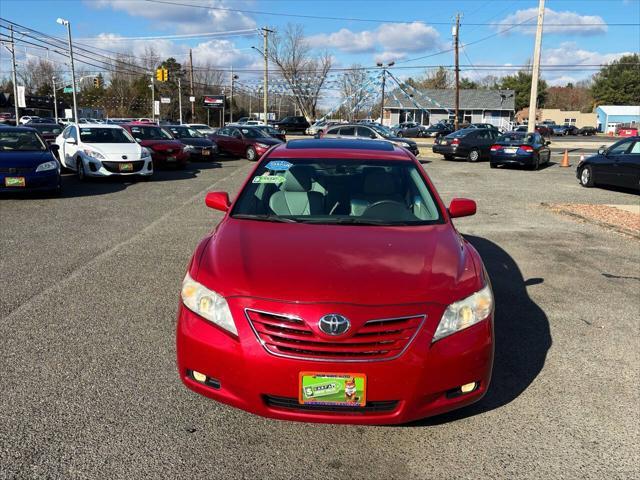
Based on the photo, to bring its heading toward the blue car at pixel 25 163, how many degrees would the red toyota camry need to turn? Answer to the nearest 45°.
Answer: approximately 135° to its right

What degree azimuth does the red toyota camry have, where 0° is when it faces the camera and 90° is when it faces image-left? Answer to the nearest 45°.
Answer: approximately 0°

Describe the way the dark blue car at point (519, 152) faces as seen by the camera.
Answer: facing away from the viewer and to the right of the viewer

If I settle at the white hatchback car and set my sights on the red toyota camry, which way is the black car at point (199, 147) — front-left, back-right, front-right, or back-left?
back-left

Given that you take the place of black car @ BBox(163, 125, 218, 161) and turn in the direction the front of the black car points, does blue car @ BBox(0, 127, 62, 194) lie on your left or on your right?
on your right

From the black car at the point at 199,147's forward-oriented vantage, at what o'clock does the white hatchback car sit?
The white hatchback car is roughly at 2 o'clock from the black car.

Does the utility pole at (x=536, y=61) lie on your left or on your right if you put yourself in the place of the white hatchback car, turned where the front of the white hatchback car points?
on your left
